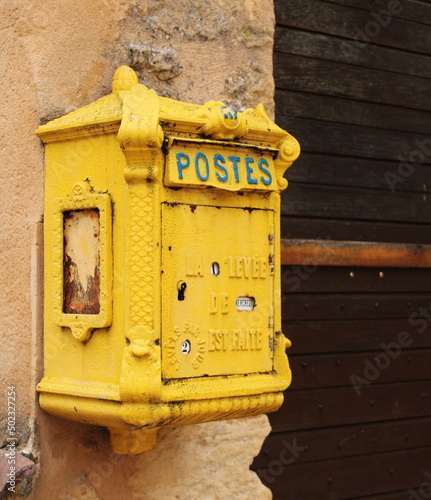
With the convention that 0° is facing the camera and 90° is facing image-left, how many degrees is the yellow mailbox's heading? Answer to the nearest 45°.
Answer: approximately 315°
